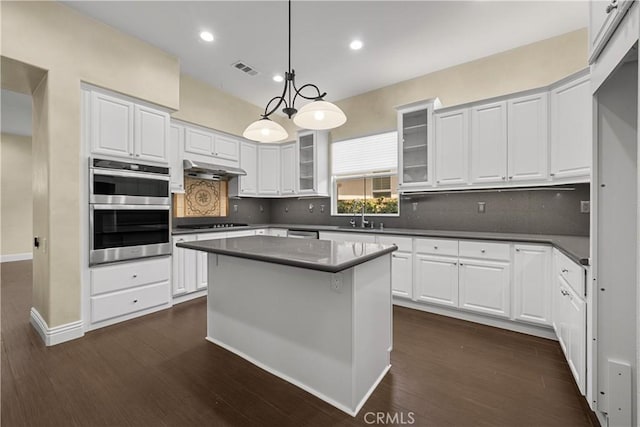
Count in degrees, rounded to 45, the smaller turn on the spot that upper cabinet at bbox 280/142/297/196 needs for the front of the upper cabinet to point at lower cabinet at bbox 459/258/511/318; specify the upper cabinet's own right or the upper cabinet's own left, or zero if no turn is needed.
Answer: approximately 90° to the upper cabinet's own left

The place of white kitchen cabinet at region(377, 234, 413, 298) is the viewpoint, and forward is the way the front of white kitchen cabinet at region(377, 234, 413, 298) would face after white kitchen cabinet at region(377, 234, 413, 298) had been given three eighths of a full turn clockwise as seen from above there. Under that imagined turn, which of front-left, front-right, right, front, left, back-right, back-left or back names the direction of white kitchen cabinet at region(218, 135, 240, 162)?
left

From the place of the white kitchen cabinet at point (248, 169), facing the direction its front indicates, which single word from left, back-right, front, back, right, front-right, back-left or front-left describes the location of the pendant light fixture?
front-right

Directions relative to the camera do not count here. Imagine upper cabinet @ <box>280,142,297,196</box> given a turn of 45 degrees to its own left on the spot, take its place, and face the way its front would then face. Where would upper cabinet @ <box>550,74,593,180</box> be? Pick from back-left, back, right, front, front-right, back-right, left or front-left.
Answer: front-left

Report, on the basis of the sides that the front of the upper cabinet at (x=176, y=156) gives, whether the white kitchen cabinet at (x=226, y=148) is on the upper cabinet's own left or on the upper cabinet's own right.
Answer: on the upper cabinet's own left

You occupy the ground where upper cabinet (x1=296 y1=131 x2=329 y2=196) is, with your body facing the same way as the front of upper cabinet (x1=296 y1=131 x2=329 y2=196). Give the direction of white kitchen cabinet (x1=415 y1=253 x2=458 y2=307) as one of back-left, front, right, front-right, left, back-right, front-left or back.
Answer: left

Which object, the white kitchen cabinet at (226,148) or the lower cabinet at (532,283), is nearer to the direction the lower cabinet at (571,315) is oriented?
the white kitchen cabinet

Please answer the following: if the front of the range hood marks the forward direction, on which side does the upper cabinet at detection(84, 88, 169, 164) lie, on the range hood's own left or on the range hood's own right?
on the range hood's own right

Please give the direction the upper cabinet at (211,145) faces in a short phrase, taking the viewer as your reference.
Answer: facing the viewer and to the right of the viewer

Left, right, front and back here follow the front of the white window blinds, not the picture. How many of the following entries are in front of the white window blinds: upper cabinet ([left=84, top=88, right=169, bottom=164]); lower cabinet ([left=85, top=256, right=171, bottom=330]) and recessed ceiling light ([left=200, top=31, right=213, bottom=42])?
3

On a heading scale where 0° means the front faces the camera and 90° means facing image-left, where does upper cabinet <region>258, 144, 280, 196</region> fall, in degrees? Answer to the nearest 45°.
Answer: approximately 0°

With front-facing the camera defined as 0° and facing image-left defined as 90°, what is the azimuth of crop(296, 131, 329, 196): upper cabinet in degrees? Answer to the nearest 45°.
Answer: approximately 45°
